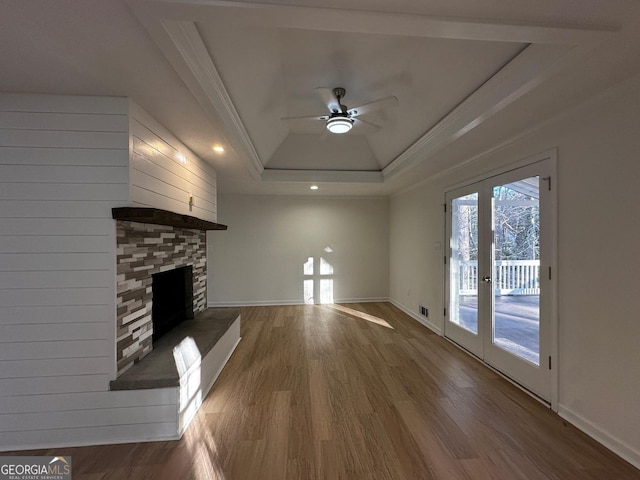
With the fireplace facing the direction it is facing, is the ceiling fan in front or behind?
in front

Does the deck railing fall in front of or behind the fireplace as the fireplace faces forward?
in front

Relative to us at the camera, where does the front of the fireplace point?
facing the viewer and to the right of the viewer
